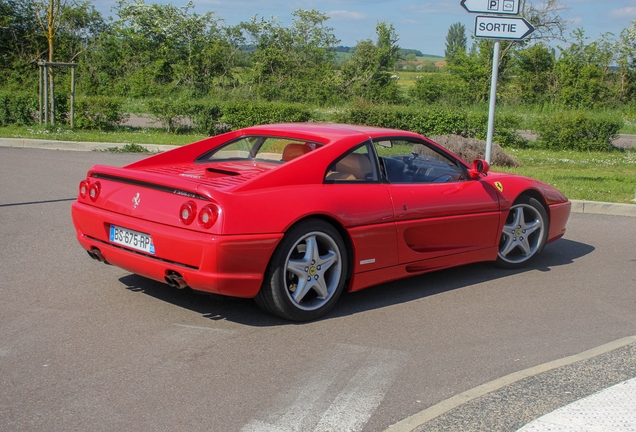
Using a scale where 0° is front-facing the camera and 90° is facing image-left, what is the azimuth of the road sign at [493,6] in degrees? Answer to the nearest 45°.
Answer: approximately 0°

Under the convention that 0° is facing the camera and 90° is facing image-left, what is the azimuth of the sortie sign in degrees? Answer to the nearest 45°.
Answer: approximately 0°

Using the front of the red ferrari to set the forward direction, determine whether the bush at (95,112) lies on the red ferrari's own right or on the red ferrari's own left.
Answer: on the red ferrari's own left

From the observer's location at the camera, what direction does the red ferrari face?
facing away from the viewer and to the right of the viewer

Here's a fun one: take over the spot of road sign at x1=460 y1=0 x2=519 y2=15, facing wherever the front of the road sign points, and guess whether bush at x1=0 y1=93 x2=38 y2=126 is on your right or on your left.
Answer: on your right

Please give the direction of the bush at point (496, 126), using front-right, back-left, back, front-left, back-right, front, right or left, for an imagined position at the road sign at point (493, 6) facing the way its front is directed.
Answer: back

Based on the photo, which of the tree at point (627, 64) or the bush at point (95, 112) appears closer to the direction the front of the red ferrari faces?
the tree

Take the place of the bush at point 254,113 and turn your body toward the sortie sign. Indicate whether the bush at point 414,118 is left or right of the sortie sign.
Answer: left

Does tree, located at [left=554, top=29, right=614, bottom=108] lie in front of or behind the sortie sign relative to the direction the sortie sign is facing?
behind

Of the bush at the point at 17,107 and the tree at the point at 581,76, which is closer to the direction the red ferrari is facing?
the tree

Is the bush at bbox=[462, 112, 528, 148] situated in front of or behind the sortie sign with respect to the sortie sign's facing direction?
behind

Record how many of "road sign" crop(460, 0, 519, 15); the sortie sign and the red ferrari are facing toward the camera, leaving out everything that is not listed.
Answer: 2

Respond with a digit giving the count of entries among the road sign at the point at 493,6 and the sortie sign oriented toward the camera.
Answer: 2
